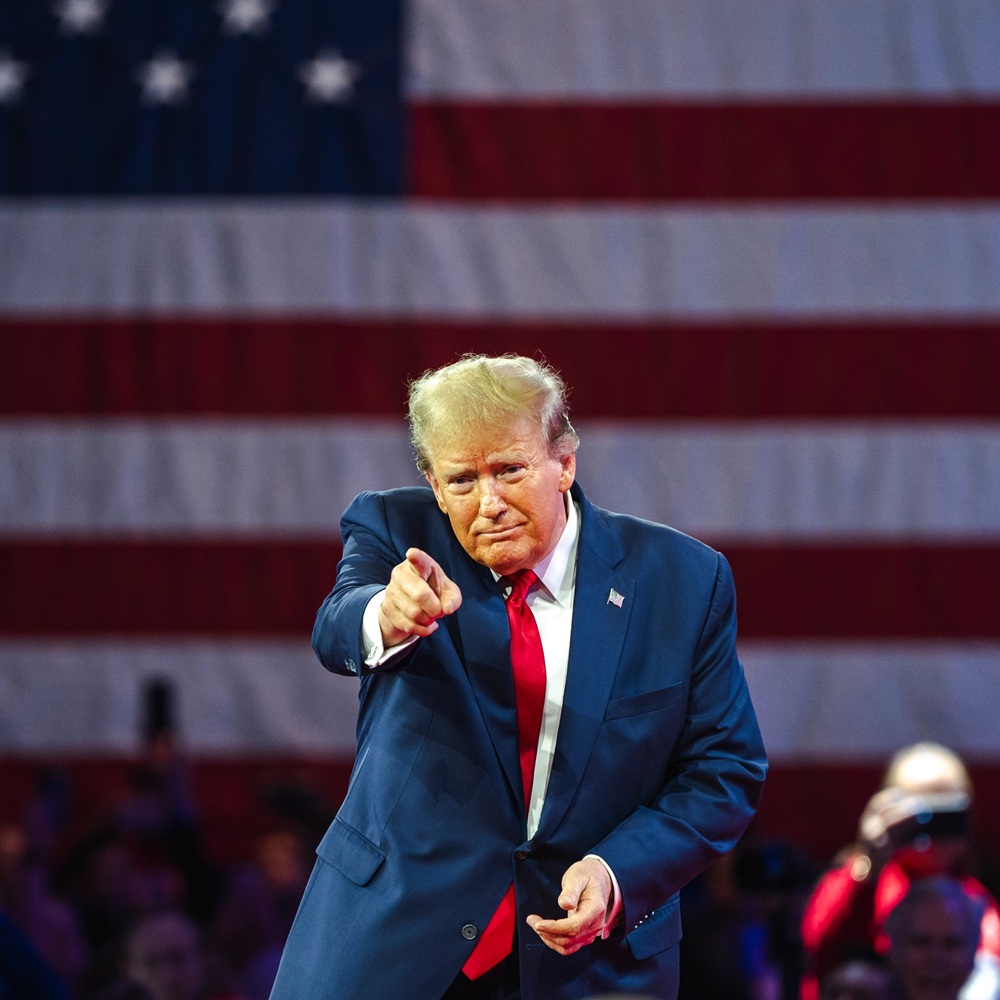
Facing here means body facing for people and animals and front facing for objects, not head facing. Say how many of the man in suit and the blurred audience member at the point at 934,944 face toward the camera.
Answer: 2

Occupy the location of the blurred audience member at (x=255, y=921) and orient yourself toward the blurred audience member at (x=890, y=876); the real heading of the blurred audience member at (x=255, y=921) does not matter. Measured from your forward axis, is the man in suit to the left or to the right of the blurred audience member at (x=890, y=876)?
right

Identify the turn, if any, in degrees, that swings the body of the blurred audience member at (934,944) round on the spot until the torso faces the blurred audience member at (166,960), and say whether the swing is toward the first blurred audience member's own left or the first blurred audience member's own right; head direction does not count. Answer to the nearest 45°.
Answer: approximately 90° to the first blurred audience member's own right

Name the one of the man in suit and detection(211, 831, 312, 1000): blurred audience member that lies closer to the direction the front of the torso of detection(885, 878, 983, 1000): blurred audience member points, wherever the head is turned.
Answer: the man in suit

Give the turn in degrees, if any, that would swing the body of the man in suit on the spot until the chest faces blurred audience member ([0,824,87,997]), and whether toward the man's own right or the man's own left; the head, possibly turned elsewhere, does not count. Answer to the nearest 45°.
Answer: approximately 135° to the man's own right

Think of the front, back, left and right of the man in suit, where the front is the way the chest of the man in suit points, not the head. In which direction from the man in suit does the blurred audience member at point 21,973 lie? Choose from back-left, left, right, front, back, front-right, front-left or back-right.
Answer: back-right

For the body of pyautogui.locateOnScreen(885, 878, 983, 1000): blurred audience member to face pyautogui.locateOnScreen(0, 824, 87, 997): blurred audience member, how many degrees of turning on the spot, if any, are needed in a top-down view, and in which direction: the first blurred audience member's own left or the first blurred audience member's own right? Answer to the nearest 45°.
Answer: approximately 90° to the first blurred audience member's own right

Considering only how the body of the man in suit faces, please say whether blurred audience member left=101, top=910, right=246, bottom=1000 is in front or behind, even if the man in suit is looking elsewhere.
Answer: behind
